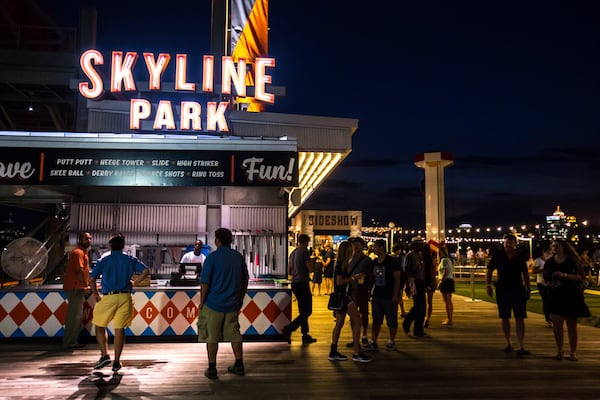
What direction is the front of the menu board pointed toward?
toward the camera

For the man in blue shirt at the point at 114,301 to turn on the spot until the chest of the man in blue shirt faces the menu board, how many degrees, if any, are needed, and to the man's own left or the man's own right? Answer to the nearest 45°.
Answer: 0° — they already face it

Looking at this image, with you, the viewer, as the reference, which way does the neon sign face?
facing the viewer

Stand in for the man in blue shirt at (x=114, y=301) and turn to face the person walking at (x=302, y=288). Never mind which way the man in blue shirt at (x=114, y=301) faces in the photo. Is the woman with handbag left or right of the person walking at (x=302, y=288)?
right

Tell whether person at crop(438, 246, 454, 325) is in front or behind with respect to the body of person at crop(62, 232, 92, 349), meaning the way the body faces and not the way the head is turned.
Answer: in front

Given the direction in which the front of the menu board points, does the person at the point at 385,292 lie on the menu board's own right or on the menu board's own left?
on the menu board's own left

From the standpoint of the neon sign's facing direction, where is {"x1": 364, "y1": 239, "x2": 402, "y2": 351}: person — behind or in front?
in front

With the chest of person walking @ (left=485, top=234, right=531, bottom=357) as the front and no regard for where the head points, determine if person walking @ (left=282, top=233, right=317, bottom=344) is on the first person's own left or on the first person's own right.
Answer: on the first person's own right

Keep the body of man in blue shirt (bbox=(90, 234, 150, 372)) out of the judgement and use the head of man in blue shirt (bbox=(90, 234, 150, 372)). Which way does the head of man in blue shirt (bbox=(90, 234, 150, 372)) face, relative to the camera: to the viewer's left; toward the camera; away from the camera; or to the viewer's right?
away from the camera

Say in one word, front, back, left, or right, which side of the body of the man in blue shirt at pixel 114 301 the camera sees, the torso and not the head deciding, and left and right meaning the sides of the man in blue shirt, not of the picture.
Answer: back

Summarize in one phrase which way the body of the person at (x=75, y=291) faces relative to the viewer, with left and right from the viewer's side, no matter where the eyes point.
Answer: facing to the right of the viewer

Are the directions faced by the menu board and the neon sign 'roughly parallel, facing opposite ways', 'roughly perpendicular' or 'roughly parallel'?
roughly parallel

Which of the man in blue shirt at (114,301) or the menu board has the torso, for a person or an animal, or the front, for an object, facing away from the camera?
the man in blue shirt

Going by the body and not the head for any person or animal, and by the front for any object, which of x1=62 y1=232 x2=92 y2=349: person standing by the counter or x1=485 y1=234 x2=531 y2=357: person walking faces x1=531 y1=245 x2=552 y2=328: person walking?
x1=62 y1=232 x2=92 y2=349: person standing by the counter
